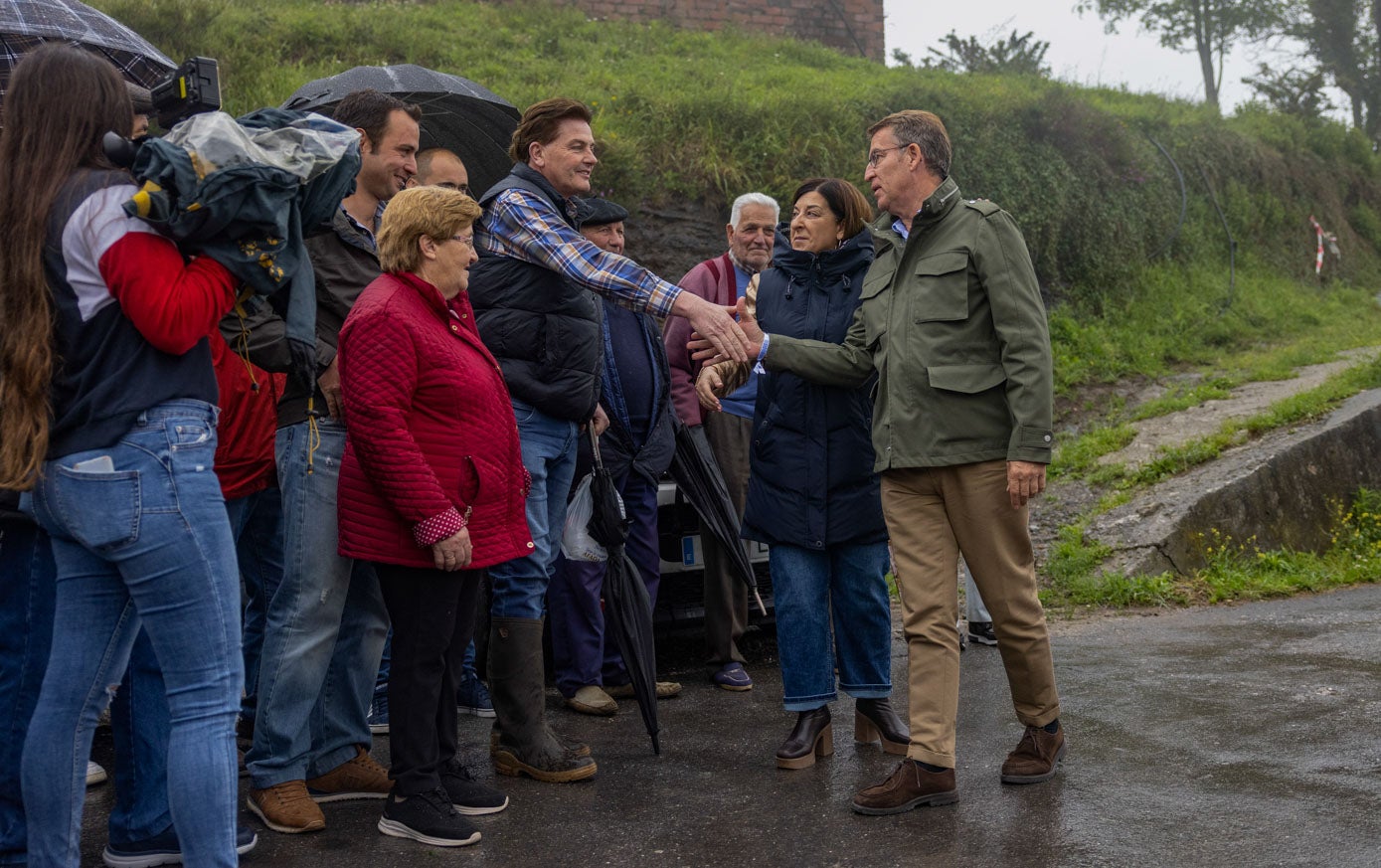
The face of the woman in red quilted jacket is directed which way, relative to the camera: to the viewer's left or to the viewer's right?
to the viewer's right

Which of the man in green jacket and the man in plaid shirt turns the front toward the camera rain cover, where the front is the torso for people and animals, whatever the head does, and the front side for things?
the man in green jacket

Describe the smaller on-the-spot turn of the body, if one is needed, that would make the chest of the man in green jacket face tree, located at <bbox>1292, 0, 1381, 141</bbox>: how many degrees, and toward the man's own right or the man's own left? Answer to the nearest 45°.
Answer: approximately 135° to the man's own right

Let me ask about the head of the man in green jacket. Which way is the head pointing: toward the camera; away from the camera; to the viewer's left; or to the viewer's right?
to the viewer's left

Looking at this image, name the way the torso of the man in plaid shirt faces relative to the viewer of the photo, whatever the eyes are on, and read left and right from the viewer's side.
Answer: facing to the right of the viewer

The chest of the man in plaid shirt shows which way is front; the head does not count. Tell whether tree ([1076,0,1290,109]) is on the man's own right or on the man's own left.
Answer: on the man's own left

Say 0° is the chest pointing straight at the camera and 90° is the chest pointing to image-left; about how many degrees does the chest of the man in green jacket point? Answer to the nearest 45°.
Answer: approximately 45°

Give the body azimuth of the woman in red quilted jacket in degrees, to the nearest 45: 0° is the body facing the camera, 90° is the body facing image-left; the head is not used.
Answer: approximately 270°

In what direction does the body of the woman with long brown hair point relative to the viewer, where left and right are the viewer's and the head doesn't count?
facing away from the viewer and to the right of the viewer

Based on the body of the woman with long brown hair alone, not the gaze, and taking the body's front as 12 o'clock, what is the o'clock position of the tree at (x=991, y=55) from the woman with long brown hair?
The tree is roughly at 12 o'clock from the woman with long brown hair.
